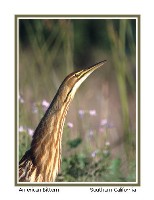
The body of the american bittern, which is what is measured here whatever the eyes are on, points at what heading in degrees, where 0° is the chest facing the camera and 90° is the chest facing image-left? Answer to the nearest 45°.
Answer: approximately 270°
